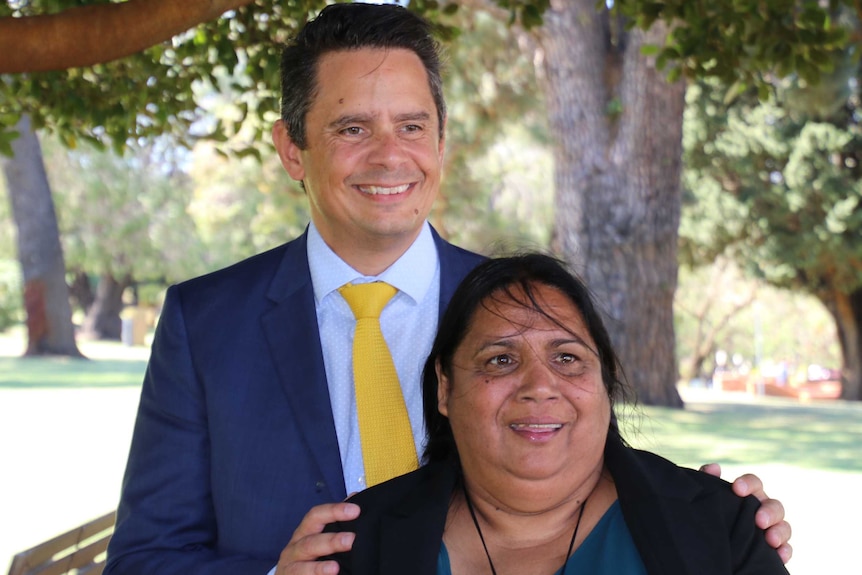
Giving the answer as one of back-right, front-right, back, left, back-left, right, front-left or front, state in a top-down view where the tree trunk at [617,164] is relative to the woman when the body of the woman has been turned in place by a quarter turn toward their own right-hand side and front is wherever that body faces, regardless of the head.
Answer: right

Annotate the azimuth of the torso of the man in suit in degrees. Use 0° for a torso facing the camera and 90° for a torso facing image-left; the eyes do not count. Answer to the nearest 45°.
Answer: approximately 315°

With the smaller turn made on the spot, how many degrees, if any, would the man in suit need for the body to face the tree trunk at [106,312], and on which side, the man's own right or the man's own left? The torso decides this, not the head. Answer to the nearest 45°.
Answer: approximately 135° to the man's own left
